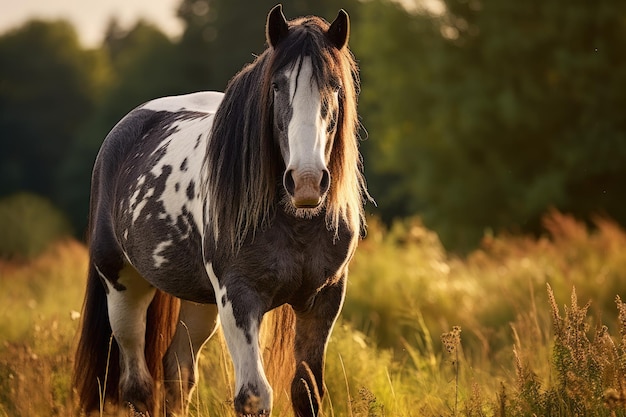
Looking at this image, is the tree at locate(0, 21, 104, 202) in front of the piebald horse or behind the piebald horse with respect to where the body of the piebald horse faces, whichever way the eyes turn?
behind

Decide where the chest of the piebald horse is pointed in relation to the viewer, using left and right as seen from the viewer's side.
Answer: facing the viewer and to the right of the viewer

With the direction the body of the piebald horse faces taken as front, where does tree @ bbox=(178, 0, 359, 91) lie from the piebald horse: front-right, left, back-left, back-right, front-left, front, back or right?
back-left

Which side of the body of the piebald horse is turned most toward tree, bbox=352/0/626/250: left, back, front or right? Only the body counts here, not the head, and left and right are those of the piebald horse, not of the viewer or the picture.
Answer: left
